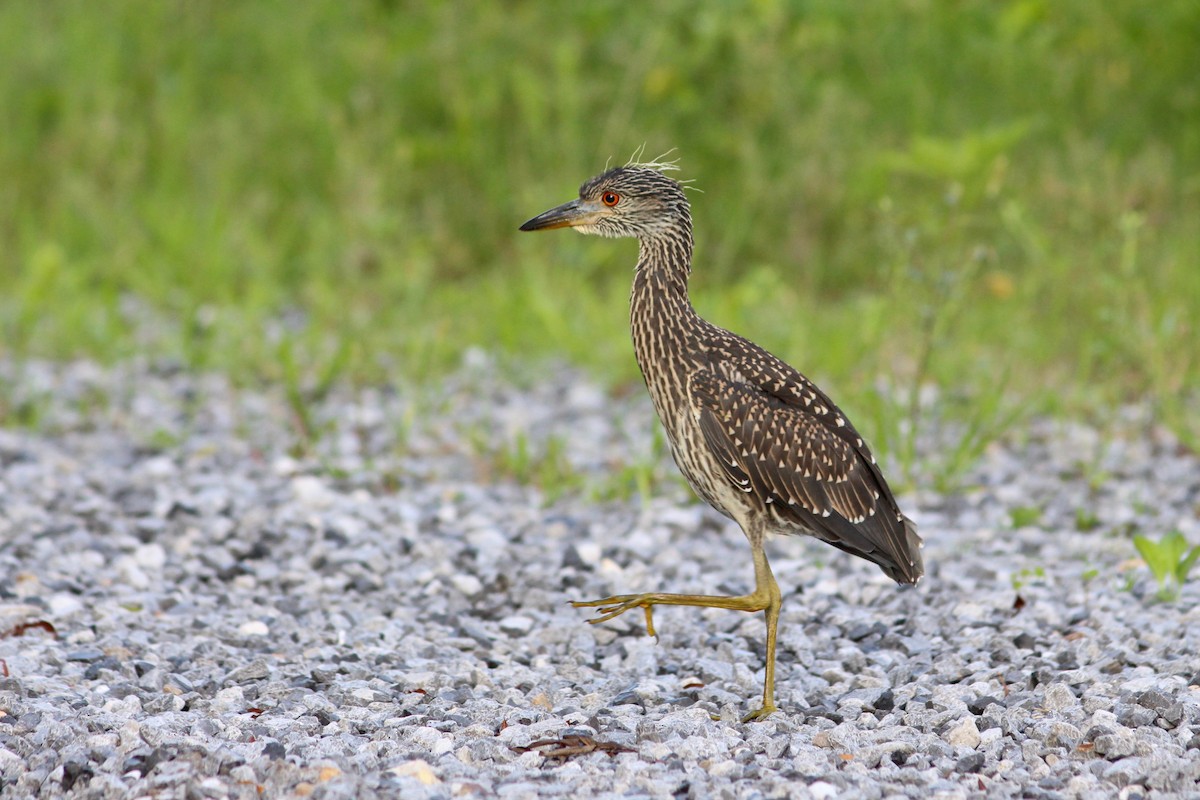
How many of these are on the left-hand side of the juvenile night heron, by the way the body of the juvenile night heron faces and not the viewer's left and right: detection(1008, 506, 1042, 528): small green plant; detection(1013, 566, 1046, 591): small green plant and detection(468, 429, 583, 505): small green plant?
0

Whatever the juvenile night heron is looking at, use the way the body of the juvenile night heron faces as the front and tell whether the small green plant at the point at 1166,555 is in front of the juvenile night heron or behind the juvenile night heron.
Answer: behind

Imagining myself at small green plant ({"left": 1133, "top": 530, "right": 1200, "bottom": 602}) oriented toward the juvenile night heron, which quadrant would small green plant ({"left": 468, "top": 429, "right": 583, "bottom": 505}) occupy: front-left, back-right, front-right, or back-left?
front-right

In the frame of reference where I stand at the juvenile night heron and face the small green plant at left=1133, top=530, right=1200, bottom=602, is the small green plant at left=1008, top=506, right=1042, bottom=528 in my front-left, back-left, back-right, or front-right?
front-left

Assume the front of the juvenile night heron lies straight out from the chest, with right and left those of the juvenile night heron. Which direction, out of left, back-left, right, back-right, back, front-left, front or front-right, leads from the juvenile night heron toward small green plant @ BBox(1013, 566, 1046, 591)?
back-right

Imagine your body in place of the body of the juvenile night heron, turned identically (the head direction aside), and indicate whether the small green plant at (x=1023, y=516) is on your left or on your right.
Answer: on your right

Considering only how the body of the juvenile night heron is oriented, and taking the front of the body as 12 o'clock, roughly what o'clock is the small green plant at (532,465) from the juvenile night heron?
The small green plant is roughly at 2 o'clock from the juvenile night heron.

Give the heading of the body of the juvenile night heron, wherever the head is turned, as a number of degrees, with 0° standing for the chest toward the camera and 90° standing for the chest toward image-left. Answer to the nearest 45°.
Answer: approximately 90°

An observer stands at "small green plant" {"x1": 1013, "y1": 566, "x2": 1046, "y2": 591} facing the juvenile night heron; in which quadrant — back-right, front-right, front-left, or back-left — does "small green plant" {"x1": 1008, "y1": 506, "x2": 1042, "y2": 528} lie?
back-right

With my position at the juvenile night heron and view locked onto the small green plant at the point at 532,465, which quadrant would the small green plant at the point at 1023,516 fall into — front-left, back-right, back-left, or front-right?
front-right

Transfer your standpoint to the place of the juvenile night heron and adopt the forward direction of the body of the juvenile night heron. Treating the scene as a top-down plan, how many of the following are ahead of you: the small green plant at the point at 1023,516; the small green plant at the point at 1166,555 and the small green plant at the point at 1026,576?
0
